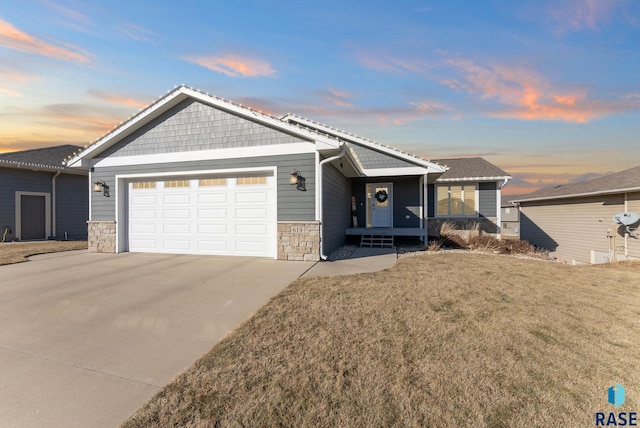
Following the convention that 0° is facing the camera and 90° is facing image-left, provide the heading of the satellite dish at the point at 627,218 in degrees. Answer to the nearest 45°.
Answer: approximately 45°

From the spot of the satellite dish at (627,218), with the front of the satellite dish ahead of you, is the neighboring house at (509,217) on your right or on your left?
on your right

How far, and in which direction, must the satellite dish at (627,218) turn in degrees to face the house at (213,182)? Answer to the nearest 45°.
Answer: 0° — it already faces it
